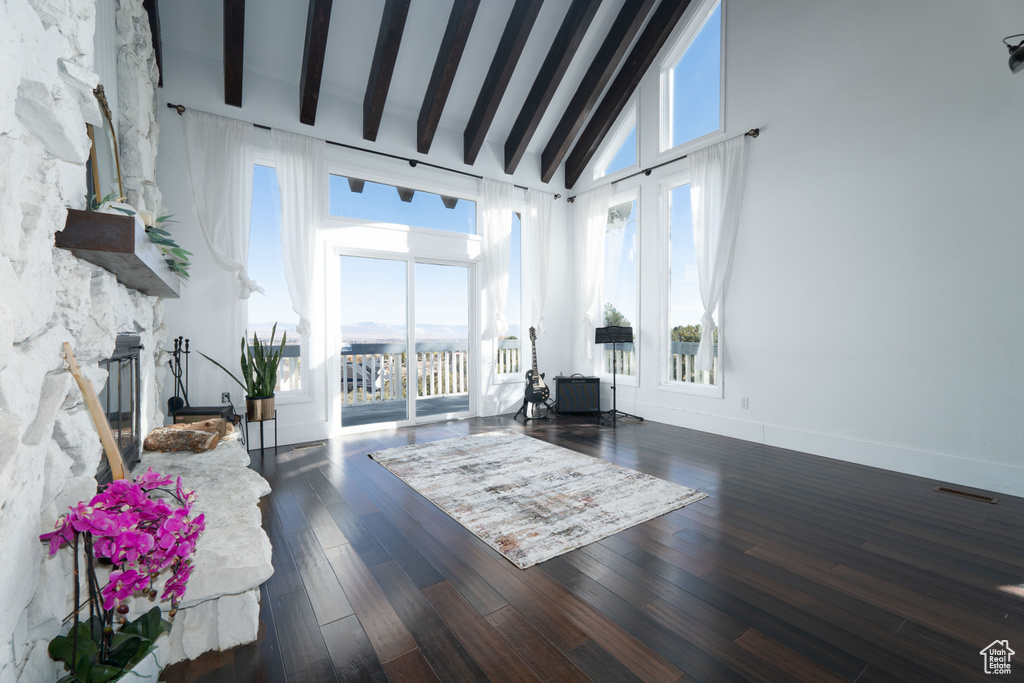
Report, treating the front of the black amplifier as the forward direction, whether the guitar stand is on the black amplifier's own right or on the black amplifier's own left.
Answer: on the black amplifier's own right

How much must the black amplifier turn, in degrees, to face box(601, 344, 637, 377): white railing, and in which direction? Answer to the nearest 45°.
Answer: approximately 135° to its left

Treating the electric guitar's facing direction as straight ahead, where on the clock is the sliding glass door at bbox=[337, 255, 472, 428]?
The sliding glass door is roughly at 3 o'clock from the electric guitar.

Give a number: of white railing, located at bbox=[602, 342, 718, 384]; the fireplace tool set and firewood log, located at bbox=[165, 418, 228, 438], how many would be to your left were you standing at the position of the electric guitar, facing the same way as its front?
1

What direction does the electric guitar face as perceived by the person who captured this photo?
facing the viewer

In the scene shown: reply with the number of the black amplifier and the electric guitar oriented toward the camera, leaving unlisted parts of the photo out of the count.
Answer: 2

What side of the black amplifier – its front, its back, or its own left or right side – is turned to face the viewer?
front

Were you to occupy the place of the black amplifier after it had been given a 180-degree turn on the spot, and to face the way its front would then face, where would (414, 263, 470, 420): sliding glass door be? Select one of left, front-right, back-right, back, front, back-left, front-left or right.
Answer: left

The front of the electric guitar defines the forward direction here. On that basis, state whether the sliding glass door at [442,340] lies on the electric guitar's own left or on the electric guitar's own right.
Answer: on the electric guitar's own right

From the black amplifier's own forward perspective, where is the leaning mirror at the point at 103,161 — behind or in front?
in front

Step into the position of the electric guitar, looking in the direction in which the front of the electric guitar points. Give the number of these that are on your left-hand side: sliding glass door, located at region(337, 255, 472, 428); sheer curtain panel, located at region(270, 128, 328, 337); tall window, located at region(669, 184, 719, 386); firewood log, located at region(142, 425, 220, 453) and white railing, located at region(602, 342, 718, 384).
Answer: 2

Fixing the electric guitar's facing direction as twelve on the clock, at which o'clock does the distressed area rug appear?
The distressed area rug is roughly at 12 o'clock from the electric guitar.

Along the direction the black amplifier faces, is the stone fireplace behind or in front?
in front
